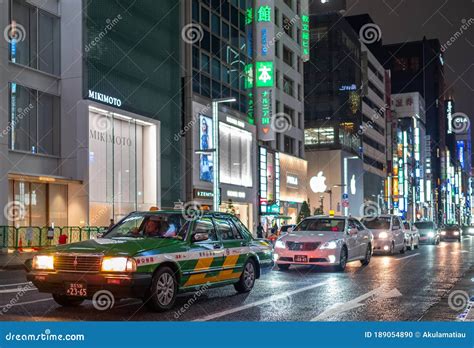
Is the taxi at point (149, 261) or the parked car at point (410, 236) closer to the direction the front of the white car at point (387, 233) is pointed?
the taxi

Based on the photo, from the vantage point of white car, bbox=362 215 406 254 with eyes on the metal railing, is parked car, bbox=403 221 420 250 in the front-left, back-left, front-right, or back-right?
back-right

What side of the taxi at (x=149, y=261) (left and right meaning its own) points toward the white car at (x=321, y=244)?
back

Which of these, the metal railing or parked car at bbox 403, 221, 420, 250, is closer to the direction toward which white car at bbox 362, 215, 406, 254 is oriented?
the metal railing

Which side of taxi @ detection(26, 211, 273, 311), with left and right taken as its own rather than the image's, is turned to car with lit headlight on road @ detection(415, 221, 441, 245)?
back

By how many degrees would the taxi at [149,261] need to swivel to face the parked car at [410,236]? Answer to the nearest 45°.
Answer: approximately 180°

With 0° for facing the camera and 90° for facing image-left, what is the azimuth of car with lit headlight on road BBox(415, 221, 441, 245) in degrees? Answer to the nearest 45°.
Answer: approximately 45°

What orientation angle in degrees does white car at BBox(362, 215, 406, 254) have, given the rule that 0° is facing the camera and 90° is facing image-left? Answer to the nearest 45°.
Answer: approximately 45°

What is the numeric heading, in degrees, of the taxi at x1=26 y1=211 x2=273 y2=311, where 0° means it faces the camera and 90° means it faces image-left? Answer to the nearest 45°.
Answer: approximately 45°

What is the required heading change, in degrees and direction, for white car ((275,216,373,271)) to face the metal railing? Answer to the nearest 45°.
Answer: approximately 90° to its right

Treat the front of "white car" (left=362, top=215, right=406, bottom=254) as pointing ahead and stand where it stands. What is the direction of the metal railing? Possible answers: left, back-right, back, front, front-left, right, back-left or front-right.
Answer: front-right
